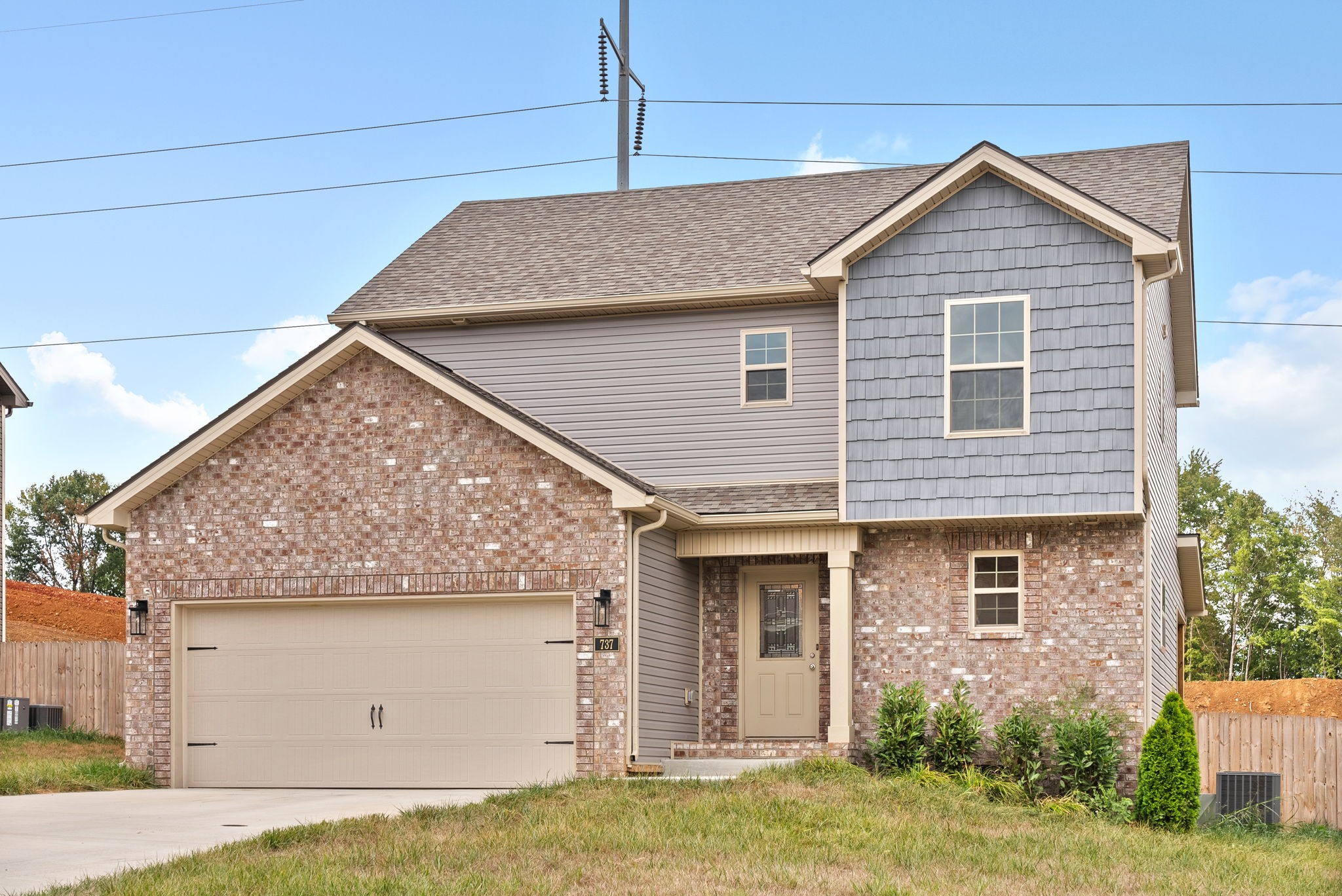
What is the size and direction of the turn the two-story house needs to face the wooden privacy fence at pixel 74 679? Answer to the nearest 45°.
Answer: approximately 135° to its right

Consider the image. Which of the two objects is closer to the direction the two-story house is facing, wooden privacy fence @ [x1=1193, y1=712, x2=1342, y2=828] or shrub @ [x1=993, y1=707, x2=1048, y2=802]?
the shrub

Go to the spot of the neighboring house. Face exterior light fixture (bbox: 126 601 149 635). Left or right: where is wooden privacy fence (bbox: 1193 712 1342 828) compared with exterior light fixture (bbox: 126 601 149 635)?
left

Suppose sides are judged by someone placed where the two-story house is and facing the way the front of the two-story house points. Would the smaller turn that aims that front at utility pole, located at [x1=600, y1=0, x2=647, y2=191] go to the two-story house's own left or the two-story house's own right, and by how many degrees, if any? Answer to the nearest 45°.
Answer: approximately 180°

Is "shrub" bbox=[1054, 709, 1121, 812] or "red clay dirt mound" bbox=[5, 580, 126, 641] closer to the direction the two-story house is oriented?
the shrub

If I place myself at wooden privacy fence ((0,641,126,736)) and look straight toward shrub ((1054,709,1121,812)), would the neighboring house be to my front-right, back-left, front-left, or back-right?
back-left

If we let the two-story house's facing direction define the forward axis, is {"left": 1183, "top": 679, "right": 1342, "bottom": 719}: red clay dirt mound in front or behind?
behind

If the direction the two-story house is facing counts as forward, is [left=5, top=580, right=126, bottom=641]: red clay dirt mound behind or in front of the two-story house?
behind

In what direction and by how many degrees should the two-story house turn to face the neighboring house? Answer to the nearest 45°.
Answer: approximately 135° to its right

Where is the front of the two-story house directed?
toward the camera
